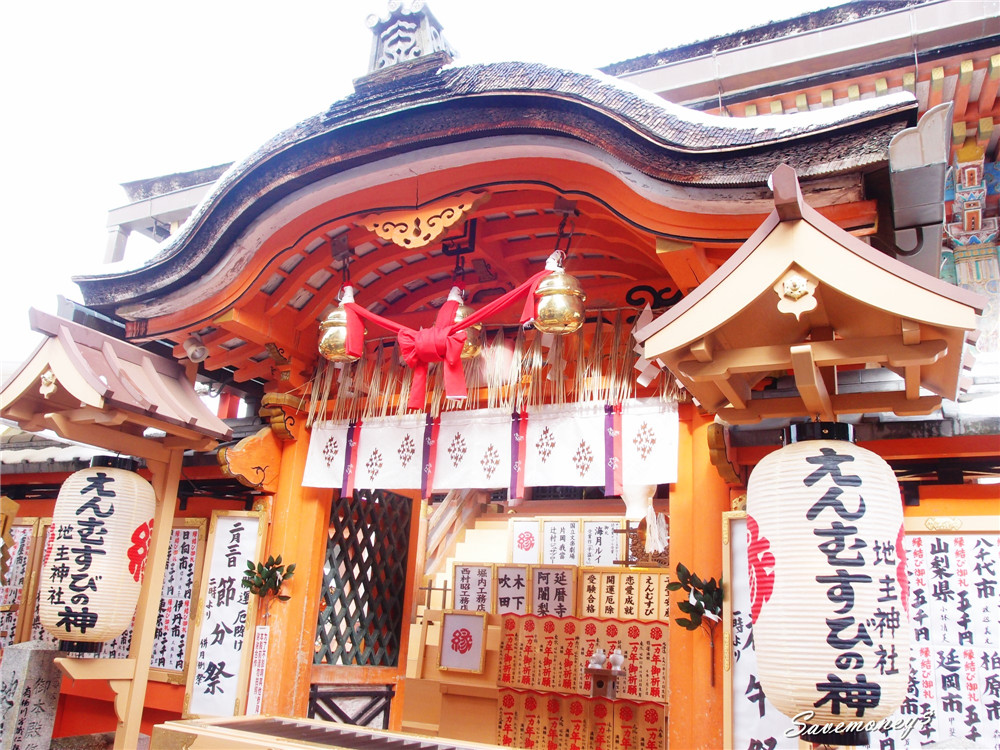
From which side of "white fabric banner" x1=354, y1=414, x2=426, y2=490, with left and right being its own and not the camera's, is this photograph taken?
front

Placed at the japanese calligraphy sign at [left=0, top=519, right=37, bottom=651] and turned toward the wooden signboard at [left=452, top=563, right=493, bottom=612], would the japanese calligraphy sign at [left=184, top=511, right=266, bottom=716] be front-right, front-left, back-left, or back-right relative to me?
front-right

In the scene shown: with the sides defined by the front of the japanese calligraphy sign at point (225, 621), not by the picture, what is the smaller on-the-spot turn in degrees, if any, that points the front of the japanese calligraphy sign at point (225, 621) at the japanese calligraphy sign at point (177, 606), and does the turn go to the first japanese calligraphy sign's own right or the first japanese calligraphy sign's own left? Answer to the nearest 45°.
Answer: approximately 135° to the first japanese calligraphy sign's own right

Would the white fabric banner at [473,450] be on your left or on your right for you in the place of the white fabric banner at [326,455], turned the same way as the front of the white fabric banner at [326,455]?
on your left

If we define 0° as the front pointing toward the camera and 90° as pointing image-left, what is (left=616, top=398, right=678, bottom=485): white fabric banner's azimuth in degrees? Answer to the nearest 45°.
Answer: approximately 0°

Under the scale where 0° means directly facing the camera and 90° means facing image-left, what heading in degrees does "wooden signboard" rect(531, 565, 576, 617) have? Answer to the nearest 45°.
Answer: approximately 0°

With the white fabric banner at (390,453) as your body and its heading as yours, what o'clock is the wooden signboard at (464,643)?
The wooden signboard is roughly at 7 o'clock from the white fabric banner.

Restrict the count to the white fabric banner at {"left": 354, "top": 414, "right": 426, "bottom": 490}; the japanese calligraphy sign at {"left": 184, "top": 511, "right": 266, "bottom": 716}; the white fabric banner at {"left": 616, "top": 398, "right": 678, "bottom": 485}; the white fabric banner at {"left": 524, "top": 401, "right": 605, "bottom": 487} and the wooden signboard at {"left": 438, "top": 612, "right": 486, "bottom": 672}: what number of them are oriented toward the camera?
5

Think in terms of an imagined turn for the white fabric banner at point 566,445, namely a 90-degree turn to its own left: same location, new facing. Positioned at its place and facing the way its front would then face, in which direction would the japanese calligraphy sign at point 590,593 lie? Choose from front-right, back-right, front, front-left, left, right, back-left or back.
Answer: left

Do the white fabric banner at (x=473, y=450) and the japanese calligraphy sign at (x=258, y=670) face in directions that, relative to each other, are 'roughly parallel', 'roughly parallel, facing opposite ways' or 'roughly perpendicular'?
roughly parallel

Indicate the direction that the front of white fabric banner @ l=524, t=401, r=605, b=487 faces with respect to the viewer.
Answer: facing the viewer

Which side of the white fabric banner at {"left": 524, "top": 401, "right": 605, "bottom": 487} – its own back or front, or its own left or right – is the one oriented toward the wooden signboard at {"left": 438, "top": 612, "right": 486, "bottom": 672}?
back

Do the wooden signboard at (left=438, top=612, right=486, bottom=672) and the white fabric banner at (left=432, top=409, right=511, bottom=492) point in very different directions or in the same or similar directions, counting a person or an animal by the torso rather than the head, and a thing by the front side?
same or similar directions

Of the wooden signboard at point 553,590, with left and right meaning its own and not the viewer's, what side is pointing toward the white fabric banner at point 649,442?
front

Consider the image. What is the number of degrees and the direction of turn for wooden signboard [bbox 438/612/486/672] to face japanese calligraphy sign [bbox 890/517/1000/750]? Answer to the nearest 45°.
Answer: approximately 45° to its left

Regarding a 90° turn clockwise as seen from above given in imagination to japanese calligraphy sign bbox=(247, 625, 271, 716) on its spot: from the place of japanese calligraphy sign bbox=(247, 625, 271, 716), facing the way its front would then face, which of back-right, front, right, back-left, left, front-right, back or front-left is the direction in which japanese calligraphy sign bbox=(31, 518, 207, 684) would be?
front-right

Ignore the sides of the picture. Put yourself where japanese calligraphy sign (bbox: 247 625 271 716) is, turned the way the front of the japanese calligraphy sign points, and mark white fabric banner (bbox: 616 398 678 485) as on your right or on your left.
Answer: on your left
